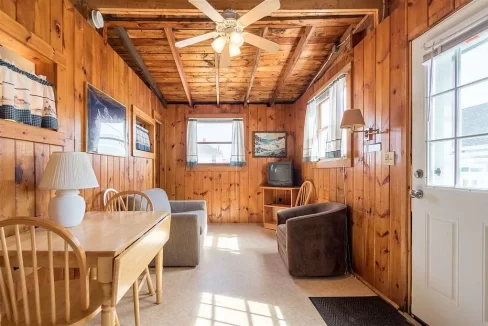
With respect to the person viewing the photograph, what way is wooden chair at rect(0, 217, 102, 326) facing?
facing away from the viewer and to the right of the viewer

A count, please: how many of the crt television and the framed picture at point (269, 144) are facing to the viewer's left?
0

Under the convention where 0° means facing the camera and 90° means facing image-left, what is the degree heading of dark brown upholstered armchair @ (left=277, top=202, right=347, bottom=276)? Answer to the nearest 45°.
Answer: approximately 90°

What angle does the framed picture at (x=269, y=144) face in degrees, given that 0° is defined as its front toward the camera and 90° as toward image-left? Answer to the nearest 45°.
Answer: approximately 0°

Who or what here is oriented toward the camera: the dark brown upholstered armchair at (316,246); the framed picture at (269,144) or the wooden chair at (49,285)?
the framed picture

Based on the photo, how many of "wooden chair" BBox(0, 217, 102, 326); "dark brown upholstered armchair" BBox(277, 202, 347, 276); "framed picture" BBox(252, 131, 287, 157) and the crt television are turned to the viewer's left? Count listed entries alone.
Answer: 1

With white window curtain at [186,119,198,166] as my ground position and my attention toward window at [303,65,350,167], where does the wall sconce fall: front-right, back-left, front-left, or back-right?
front-right

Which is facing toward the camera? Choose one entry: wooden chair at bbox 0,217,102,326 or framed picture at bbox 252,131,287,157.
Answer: the framed picture

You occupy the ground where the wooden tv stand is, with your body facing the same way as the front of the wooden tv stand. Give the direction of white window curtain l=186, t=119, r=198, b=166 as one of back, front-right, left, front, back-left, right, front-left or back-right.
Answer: front-right

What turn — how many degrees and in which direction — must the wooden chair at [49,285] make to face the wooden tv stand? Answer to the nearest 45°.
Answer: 0° — it already faces it

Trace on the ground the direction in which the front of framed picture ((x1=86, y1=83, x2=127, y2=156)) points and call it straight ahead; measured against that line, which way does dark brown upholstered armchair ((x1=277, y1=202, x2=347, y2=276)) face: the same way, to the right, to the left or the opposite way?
the opposite way

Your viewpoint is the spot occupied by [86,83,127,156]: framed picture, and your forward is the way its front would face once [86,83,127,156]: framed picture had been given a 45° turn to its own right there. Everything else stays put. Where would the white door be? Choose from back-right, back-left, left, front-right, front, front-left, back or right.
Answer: front-left

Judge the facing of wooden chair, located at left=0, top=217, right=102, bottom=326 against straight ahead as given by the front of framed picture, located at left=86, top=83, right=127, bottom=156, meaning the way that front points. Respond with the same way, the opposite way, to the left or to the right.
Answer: to the left

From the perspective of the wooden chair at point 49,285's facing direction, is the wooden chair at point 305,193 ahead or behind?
ahead

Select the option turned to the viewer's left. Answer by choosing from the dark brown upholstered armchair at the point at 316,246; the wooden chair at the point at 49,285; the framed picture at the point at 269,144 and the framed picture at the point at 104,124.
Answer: the dark brown upholstered armchair

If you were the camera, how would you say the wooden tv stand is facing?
facing the viewer and to the left of the viewer

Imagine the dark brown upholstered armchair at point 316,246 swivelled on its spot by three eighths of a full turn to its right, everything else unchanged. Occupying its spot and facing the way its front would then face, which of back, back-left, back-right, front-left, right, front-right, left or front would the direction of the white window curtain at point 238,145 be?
left
